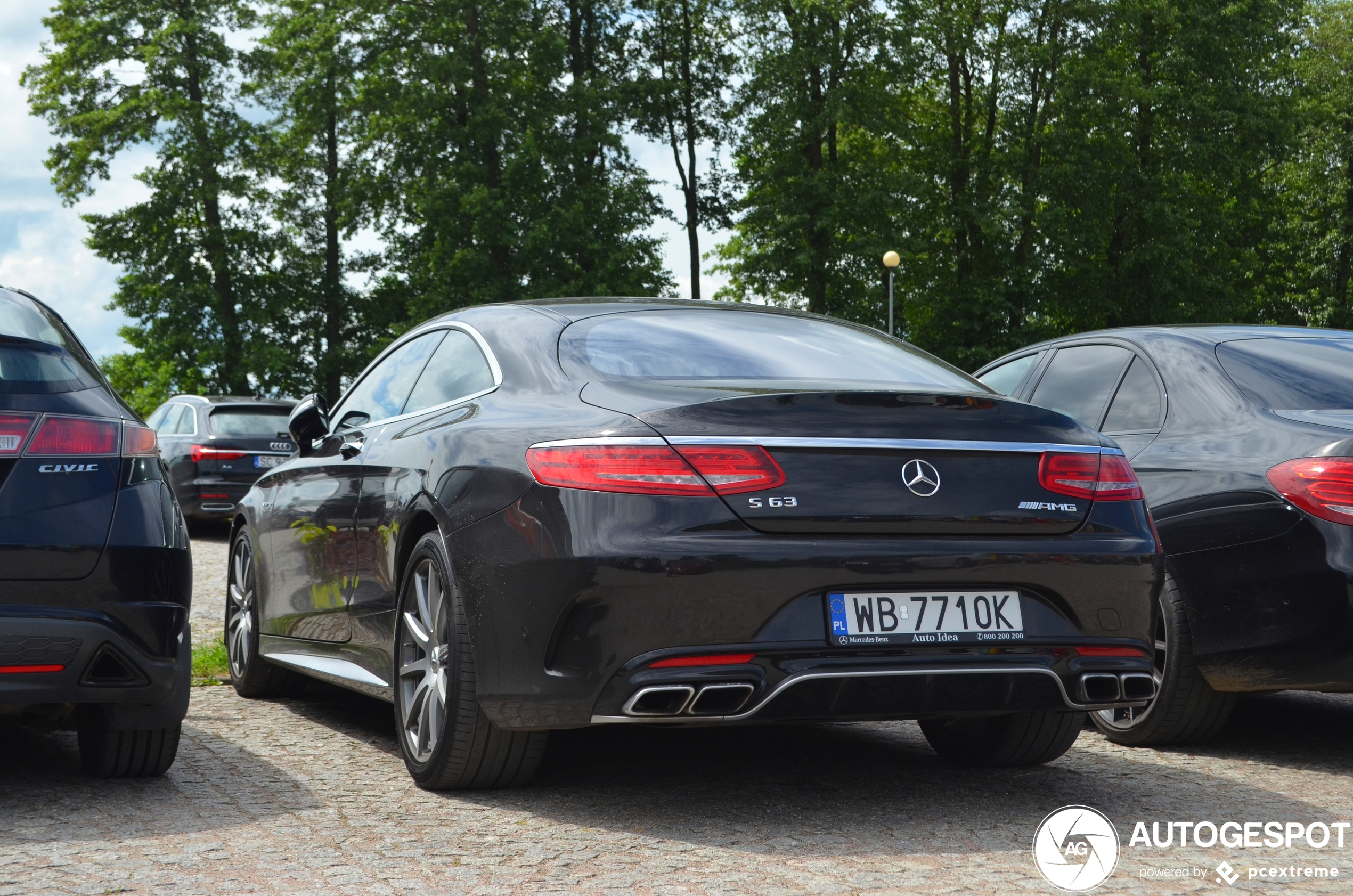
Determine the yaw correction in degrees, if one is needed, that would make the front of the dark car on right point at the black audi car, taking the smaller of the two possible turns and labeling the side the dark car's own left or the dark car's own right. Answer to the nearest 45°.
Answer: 0° — it already faces it

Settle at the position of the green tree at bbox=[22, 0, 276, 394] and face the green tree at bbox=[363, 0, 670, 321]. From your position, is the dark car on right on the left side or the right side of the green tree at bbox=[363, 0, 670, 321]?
right

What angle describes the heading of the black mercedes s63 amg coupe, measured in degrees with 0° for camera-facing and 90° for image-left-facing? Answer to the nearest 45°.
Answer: approximately 135°

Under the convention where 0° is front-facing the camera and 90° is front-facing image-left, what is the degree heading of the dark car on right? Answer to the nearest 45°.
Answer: approximately 135°

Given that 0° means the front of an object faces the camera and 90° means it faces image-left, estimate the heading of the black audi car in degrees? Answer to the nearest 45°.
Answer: approximately 135°

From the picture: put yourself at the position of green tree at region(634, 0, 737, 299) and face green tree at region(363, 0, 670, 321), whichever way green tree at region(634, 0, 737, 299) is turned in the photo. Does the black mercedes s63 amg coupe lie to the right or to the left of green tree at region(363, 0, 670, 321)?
left

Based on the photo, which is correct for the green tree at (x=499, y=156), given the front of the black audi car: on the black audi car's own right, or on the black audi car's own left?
on the black audi car's own right
